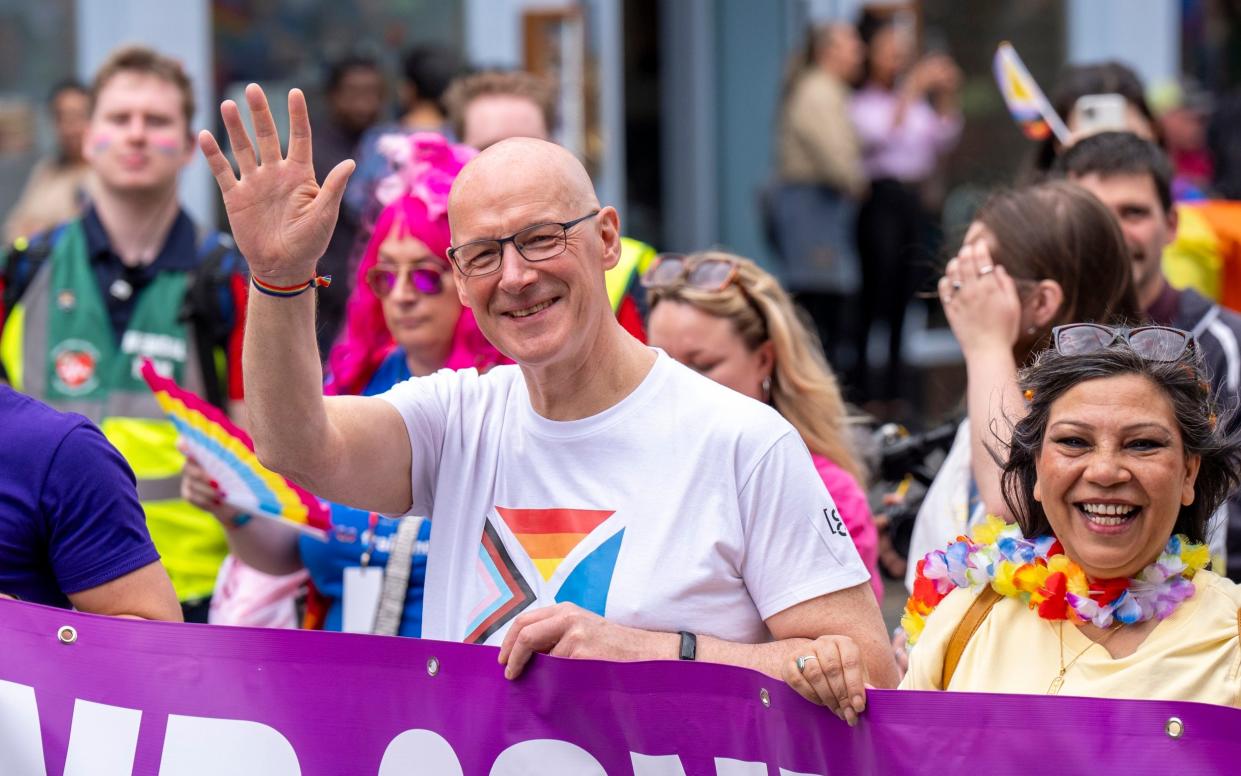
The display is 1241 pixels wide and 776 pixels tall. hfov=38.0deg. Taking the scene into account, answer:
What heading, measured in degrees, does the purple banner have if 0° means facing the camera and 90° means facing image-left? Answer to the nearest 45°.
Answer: approximately 0°

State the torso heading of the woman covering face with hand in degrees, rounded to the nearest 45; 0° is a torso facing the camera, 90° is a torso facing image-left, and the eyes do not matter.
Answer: approximately 90°

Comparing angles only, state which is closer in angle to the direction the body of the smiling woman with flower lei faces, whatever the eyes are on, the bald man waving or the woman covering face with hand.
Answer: the bald man waving

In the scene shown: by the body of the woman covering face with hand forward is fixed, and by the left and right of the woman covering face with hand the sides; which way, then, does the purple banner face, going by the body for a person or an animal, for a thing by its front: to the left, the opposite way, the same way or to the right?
to the left

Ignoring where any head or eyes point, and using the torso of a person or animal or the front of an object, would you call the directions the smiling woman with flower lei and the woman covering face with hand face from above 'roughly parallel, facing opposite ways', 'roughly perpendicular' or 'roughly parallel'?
roughly perpendicular

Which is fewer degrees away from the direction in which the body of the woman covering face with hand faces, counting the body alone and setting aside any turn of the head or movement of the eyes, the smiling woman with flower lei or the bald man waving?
the bald man waving

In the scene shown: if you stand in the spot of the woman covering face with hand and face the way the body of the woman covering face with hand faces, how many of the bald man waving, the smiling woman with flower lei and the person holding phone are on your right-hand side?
1

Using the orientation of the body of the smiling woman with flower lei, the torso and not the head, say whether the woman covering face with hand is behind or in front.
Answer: behind

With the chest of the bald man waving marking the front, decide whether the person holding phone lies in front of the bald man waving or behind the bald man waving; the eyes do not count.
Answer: behind
